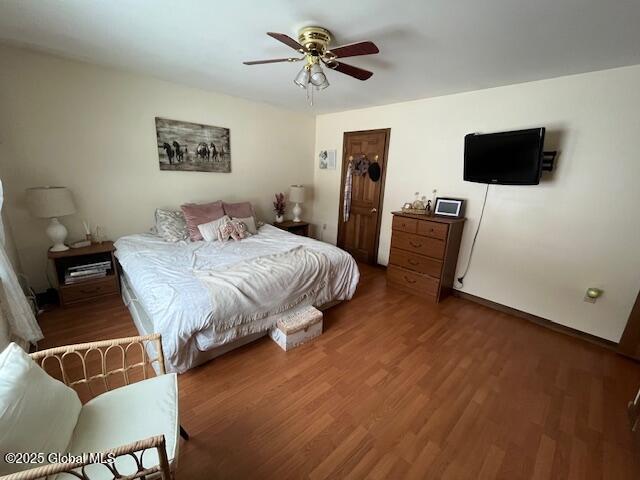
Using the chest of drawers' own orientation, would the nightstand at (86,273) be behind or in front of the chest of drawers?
in front

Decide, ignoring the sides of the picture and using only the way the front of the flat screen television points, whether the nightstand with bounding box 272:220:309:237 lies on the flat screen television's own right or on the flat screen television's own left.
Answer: on the flat screen television's own right

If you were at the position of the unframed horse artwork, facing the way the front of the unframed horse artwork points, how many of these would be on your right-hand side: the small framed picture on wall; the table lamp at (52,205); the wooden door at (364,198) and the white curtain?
2

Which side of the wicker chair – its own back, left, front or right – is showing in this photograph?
right

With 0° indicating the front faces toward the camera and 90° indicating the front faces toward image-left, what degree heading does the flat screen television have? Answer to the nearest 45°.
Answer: approximately 45°

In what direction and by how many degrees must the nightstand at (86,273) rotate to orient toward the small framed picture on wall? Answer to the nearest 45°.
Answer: approximately 90° to its left

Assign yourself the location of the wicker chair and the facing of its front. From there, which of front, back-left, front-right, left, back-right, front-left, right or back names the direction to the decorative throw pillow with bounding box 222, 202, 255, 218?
front-left

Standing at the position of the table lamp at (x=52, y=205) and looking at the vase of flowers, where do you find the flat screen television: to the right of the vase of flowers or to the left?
right

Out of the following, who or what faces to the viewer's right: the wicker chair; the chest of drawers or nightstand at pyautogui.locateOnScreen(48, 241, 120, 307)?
the wicker chair

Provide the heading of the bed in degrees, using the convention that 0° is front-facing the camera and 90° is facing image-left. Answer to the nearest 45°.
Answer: approximately 315°

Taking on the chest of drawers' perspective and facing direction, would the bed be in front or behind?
in front

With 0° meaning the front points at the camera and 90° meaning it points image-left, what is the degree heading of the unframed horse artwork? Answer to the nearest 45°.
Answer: approximately 315°
